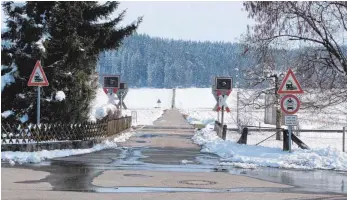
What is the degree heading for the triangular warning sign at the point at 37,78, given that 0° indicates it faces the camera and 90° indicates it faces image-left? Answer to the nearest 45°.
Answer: approximately 0°

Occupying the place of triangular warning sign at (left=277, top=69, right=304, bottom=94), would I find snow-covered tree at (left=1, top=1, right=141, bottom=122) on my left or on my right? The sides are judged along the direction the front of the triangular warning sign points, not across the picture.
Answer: on my right

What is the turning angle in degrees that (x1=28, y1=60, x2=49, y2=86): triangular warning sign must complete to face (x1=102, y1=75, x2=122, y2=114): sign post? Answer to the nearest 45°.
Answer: approximately 180°

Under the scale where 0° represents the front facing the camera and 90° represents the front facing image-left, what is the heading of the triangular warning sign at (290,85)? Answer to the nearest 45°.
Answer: approximately 0°

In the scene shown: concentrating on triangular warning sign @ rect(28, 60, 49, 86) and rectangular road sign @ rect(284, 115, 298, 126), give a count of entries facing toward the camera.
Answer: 2
